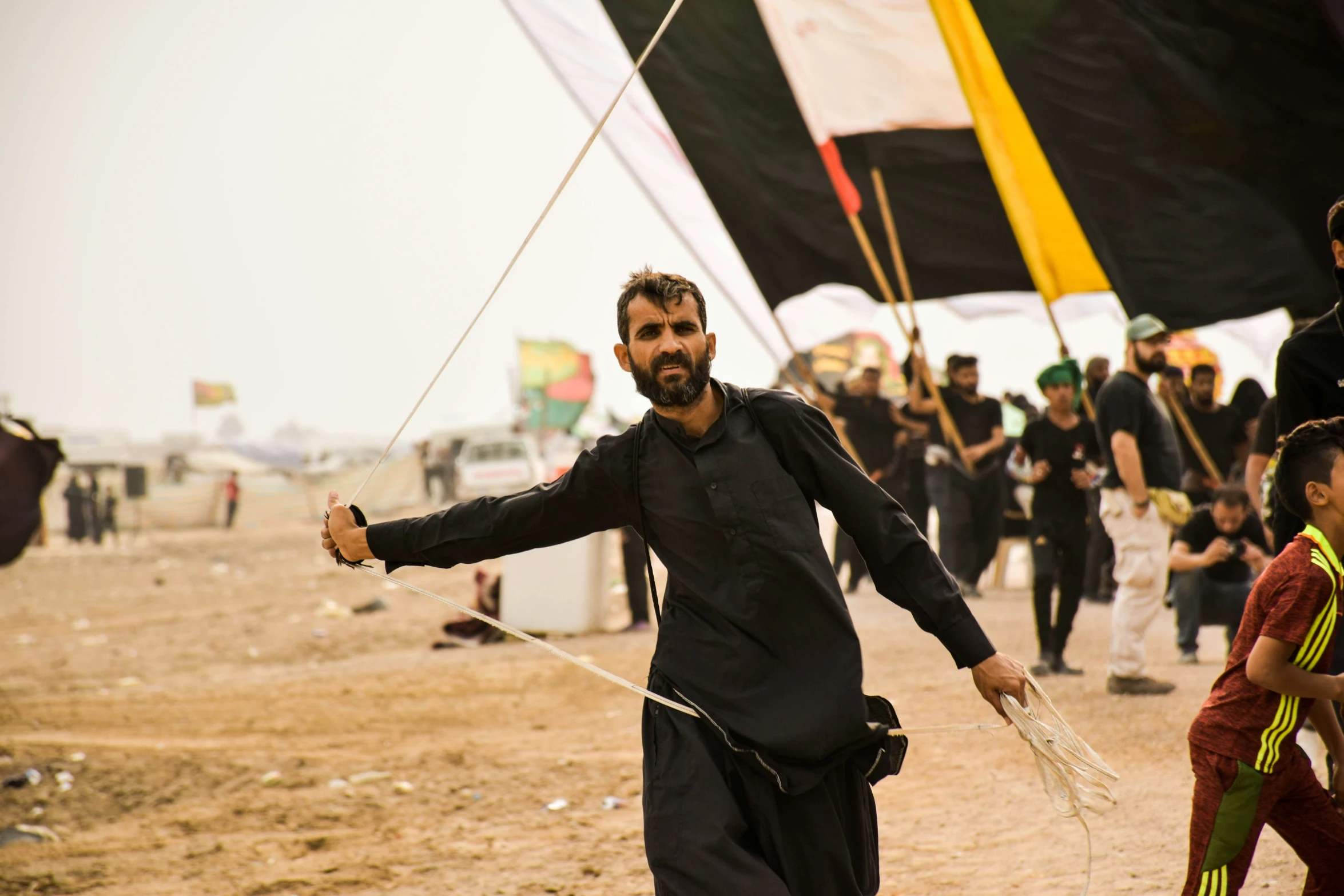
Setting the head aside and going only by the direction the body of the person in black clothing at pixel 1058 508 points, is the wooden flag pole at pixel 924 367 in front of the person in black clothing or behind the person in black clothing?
behind

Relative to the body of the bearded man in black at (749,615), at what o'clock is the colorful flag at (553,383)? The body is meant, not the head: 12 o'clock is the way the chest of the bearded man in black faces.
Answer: The colorful flag is roughly at 6 o'clock from the bearded man in black.

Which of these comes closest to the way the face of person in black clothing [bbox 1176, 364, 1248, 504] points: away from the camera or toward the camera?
toward the camera

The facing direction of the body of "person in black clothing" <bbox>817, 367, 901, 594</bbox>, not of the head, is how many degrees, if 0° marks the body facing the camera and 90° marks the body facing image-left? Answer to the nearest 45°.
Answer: approximately 0°

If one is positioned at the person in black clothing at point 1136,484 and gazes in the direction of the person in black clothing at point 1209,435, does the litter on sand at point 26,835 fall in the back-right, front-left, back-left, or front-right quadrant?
back-left

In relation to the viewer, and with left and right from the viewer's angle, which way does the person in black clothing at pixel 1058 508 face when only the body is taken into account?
facing the viewer

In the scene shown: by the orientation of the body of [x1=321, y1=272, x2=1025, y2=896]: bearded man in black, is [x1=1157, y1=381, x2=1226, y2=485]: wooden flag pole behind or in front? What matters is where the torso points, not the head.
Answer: behind

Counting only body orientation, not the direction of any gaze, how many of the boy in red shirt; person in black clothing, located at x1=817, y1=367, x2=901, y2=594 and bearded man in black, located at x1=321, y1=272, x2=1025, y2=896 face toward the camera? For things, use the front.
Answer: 2

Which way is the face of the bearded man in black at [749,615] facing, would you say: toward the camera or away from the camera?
toward the camera
